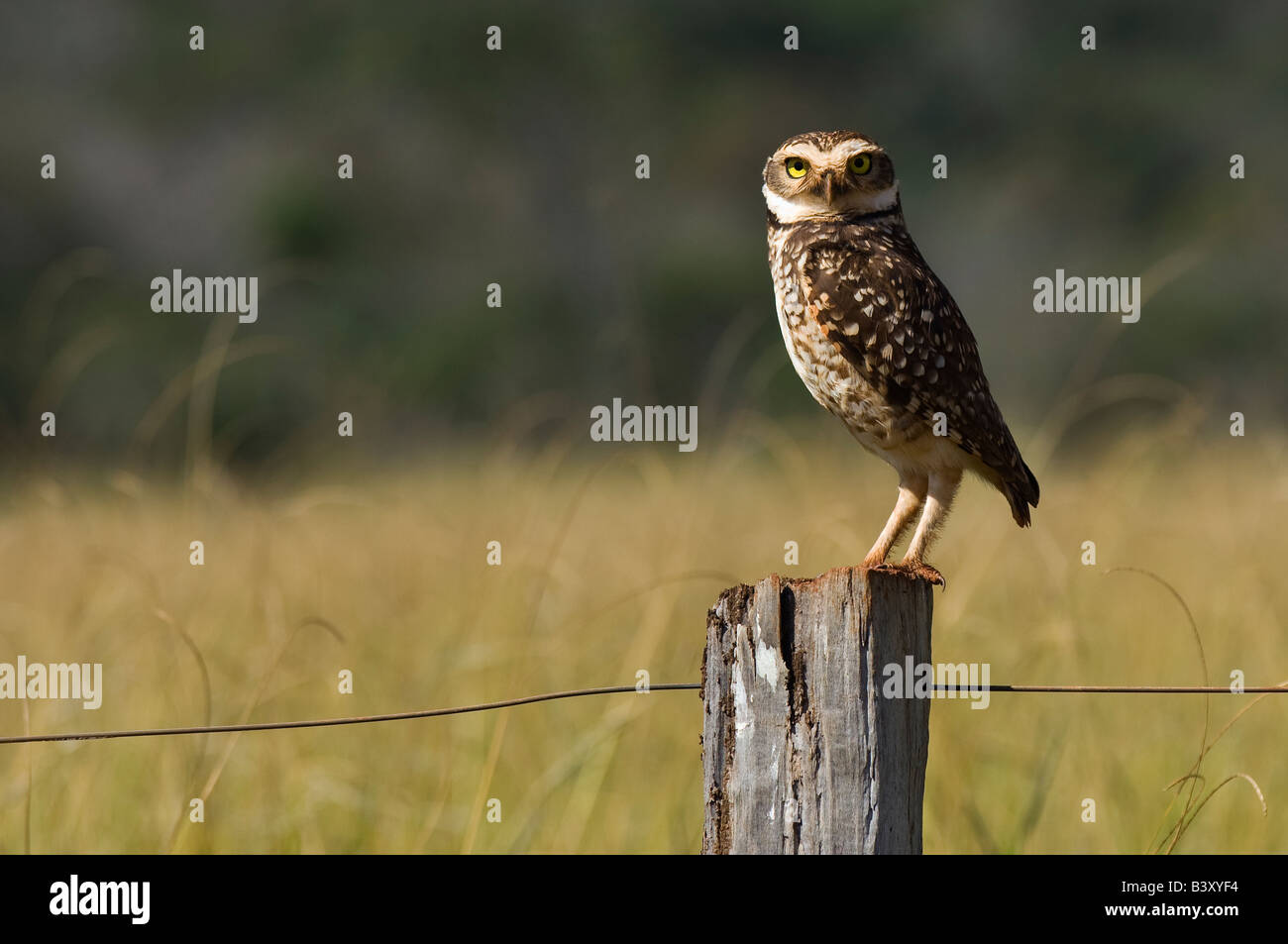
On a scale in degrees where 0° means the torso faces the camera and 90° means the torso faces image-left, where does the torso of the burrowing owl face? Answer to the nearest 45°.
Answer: approximately 90°
